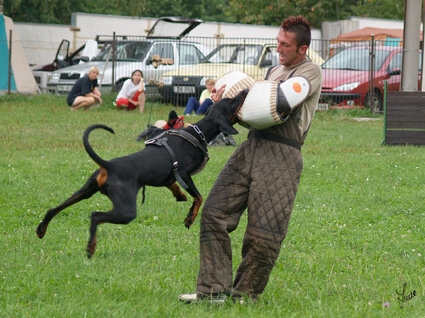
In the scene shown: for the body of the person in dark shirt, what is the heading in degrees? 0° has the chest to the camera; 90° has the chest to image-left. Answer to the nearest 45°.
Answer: approximately 315°

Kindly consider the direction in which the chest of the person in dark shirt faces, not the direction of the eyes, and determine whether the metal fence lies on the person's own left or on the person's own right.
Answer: on the person's own left

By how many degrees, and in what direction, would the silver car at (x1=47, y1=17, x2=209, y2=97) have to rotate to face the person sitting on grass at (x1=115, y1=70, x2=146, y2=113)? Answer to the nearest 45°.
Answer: approximately 45° to its left

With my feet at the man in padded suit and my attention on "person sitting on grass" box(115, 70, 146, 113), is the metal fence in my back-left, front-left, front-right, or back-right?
front-right

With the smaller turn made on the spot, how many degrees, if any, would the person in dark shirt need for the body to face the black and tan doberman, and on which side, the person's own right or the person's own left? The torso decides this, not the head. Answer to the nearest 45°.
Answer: approximately 45° to the person's own right

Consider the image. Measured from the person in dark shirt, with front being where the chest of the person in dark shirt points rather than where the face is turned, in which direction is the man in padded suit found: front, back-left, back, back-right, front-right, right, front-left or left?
front-right

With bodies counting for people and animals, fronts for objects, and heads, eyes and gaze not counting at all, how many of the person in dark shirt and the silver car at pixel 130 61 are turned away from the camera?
0

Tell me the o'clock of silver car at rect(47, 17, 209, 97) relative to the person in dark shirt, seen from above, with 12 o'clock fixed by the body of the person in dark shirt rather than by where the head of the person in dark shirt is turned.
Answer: The silver car is roughly at 8 o'clock from the person in dark shirt.

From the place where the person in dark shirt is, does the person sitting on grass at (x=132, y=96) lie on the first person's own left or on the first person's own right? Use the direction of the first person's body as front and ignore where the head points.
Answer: on the first person's own left

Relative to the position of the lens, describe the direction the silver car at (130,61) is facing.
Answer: facing the viewer and to the left of the viewer
